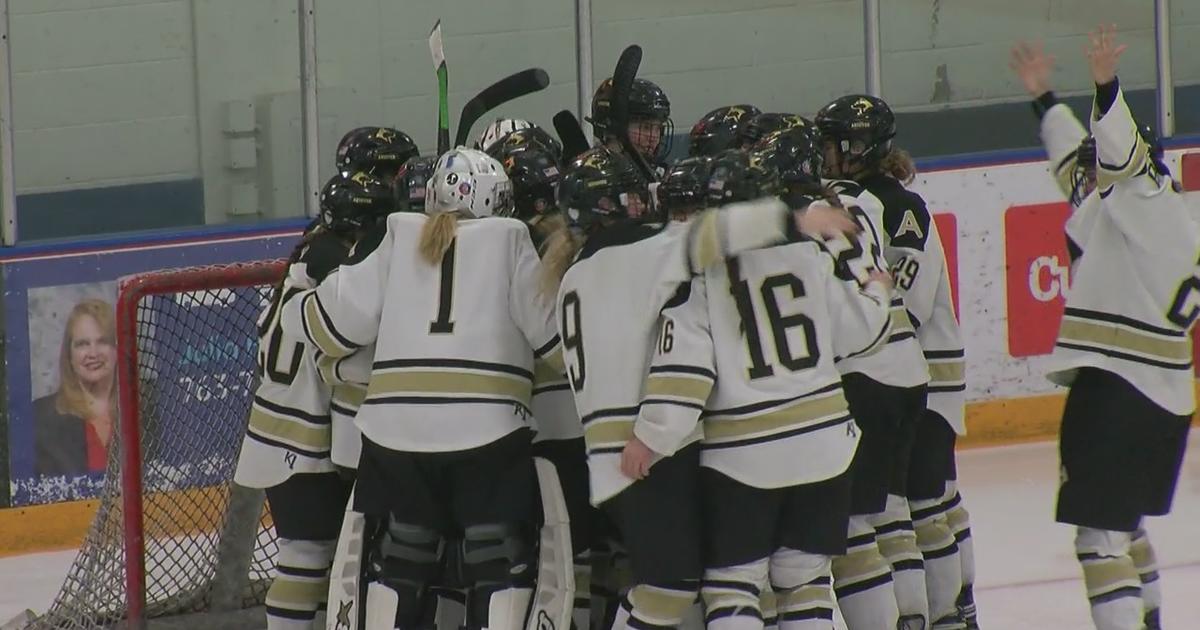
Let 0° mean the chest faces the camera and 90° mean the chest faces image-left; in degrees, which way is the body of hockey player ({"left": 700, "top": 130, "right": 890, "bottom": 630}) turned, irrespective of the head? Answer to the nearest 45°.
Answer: approximately 180°

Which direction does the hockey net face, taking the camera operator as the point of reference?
facing the viewer and to the right of the viewer

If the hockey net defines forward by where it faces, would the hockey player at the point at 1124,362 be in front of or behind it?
in front

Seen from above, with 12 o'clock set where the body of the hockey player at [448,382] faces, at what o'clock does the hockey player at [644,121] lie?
the hockey player at [644,121] is roughly at 1 o'clock from the hockey player at [448,382].

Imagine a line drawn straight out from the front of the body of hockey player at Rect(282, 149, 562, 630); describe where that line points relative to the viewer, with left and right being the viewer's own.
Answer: facing away from the viewer

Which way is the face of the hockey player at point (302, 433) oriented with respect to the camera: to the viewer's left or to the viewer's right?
to the viewer's right

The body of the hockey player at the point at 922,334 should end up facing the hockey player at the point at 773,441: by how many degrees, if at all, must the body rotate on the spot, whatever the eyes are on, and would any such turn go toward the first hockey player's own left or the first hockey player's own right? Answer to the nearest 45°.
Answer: approximately 90° to the first hockey player's own left

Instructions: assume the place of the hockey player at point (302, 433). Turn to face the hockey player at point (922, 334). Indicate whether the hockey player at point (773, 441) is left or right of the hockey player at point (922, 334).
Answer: right

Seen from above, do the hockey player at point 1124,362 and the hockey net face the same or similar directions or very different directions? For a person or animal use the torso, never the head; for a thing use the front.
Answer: very different directions

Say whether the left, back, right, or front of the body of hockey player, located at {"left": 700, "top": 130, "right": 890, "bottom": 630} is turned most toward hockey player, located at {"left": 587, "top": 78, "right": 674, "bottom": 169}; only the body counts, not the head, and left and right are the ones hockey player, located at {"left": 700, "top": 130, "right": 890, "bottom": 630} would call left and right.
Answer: front
